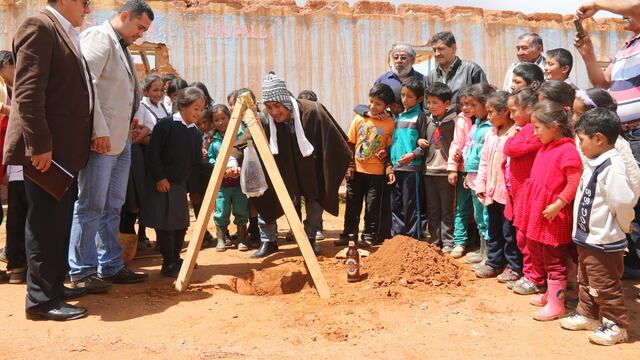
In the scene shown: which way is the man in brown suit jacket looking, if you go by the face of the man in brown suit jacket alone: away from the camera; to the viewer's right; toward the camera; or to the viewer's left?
to the viewer's right

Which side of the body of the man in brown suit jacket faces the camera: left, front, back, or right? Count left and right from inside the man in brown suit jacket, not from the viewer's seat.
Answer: right

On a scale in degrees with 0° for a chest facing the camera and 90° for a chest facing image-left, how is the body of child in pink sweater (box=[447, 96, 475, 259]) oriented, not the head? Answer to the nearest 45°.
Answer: approximately 45°

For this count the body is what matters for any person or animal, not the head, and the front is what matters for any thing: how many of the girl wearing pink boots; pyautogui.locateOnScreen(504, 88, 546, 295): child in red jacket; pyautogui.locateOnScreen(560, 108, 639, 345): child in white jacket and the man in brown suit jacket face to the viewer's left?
3

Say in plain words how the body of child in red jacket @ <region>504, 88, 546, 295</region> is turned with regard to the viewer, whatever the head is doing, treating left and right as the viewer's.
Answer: facing to the left of the viewer

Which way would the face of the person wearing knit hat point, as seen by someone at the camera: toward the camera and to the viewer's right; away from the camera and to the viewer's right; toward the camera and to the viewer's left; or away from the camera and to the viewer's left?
toward the camera and to the viewer's left

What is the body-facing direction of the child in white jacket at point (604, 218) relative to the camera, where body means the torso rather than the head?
to the viewer's left

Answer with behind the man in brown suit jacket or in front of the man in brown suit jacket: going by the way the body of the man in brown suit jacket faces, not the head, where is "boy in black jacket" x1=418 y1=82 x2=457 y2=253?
in front

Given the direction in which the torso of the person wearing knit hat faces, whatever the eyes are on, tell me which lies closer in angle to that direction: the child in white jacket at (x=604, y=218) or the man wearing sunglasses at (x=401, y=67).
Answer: the child in white jacket

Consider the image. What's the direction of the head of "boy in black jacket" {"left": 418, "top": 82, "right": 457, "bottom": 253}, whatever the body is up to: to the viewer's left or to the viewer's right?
to the viewer's left

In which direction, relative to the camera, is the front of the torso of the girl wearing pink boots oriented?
to the viewer's left
